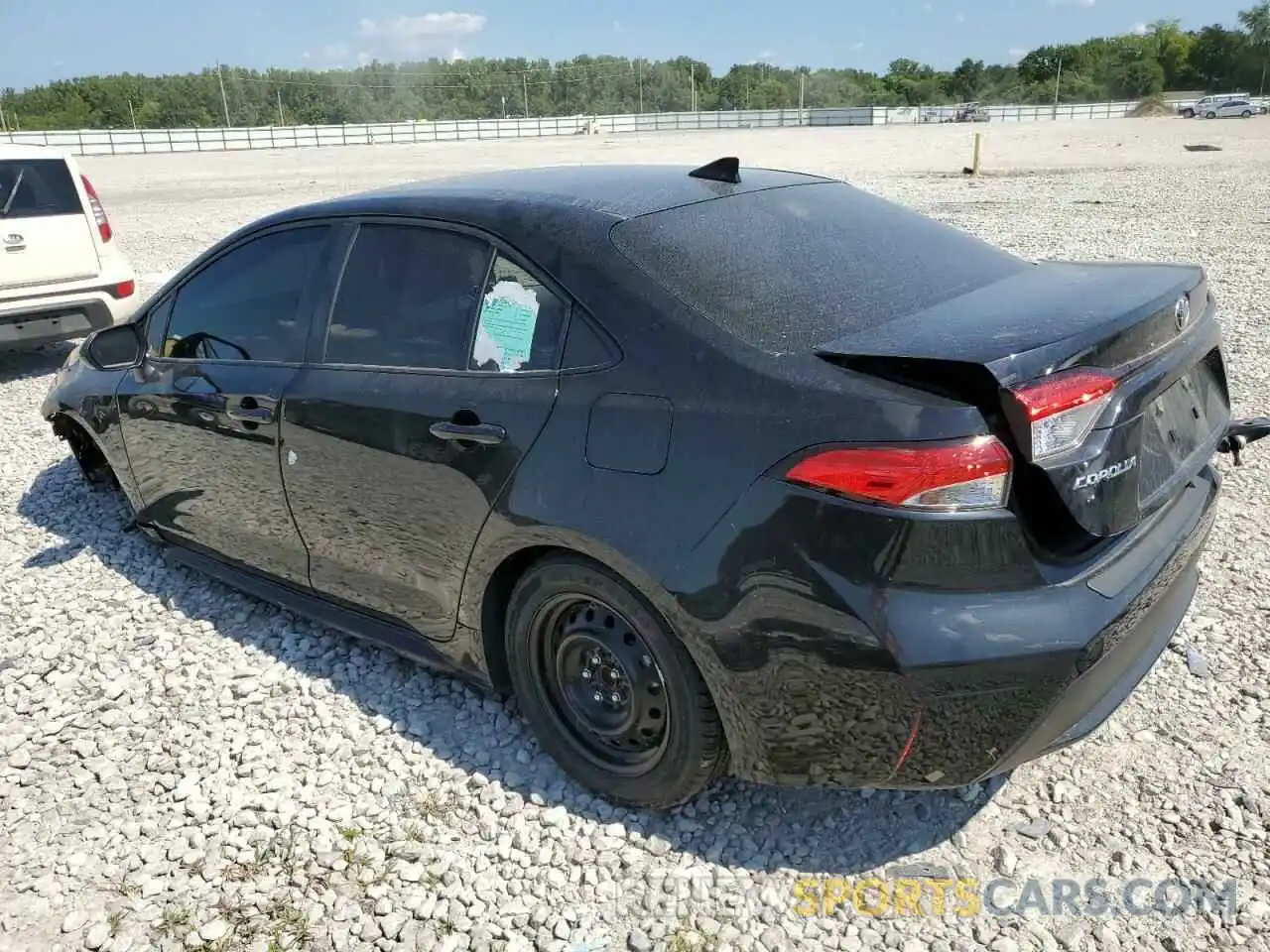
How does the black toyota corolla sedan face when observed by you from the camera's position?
facing away from the viewer and to the left of the viewer

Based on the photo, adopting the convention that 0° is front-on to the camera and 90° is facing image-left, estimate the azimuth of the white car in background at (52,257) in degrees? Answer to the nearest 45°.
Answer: approximately 180°
